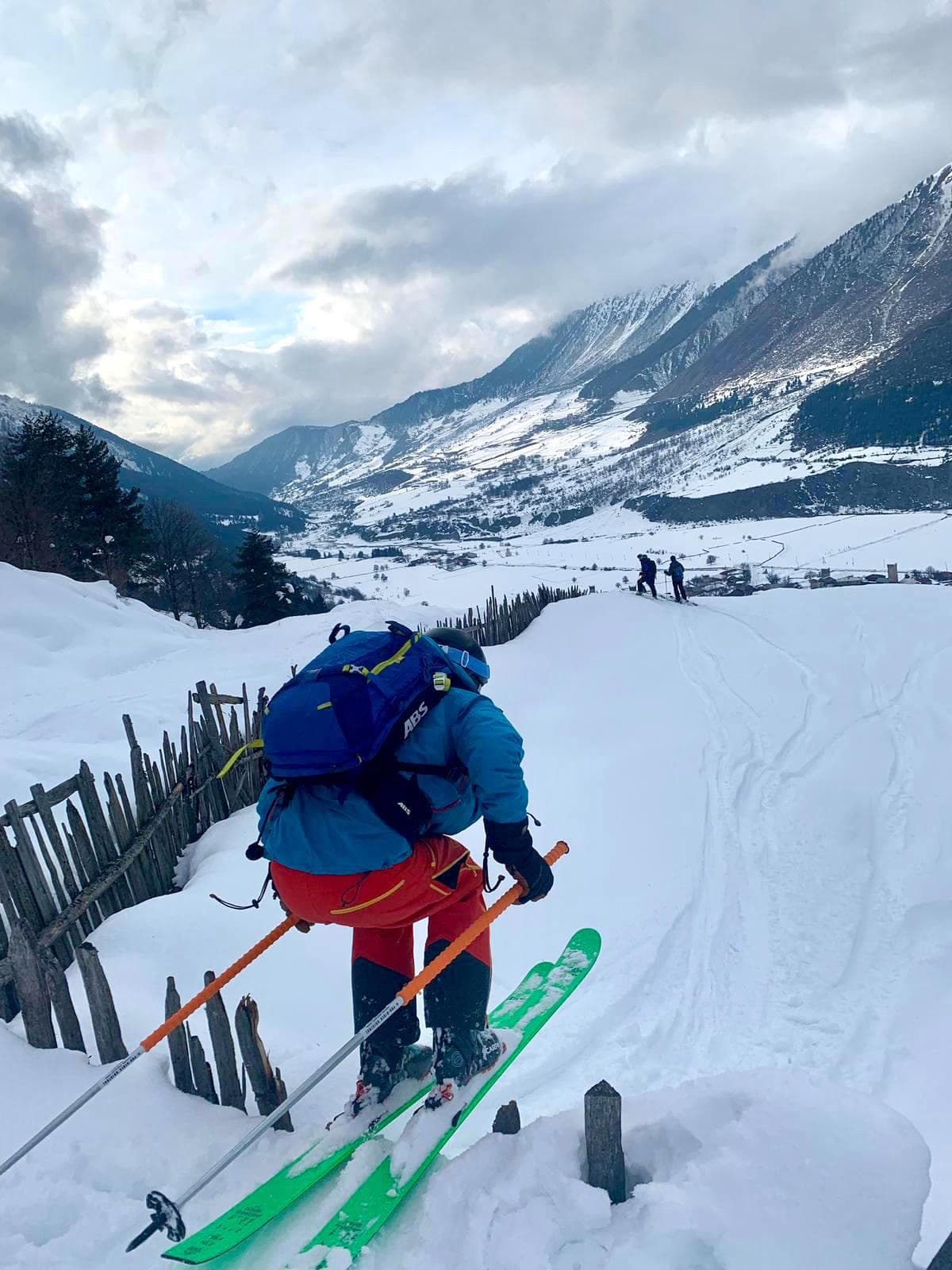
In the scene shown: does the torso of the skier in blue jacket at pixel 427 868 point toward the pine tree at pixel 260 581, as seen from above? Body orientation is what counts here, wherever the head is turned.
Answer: no

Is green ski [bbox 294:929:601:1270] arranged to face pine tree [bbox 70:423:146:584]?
no

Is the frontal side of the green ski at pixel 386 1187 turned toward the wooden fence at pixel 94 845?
no

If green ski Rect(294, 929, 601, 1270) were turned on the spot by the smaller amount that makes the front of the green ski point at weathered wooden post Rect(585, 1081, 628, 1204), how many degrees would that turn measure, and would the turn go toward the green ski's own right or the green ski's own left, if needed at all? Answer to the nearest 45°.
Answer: approximately 90° to the green ski's own right

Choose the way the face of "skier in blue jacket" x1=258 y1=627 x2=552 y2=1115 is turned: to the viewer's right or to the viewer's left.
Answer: to the viewer's right

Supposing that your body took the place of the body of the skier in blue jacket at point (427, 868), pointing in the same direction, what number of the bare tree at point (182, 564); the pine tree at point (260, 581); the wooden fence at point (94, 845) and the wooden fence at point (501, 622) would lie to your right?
0

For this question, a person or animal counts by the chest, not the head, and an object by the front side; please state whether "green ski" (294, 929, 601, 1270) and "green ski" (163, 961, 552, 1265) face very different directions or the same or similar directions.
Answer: same or similar directions

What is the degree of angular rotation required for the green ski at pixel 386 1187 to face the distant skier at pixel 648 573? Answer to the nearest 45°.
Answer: approximately 45° to its left

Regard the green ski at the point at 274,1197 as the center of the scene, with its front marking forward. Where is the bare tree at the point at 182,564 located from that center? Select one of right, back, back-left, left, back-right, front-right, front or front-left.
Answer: front-left

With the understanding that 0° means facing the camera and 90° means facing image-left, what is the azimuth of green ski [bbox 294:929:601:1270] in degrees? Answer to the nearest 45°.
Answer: approximately 225°

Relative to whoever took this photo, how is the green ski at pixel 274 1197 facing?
facing away from the viewer and to the right of the viewer

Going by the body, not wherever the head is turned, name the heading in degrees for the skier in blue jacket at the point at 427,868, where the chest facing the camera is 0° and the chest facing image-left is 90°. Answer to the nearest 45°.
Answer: approximately 225°

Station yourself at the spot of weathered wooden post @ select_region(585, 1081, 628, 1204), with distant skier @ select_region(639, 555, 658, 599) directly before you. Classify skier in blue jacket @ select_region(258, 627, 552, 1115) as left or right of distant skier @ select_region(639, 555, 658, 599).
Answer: left

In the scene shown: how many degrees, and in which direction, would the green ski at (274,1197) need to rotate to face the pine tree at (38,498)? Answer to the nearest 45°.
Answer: approximately 45° to its left
